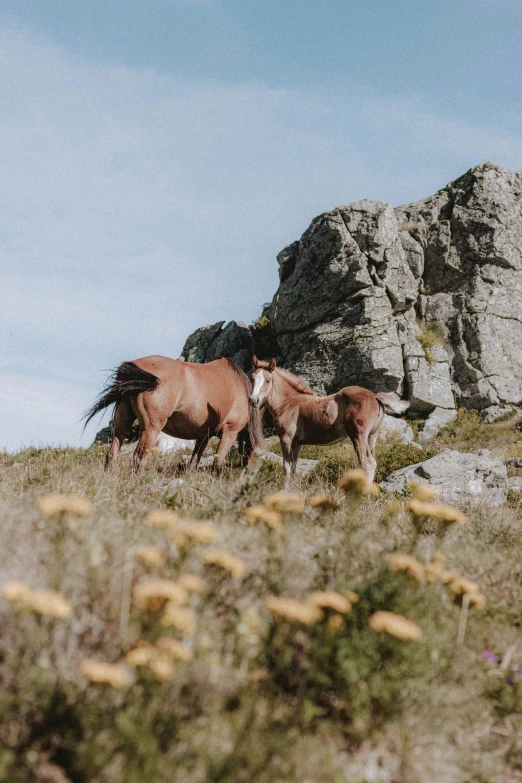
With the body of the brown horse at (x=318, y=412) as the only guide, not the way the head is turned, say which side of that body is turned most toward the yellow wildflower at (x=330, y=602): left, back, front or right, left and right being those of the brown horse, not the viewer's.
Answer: left

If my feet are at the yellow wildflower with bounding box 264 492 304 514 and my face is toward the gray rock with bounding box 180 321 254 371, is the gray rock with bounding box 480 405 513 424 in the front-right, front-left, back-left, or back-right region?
front-right

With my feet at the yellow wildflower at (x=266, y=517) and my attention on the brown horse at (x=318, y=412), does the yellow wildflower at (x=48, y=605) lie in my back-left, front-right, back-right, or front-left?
back-left

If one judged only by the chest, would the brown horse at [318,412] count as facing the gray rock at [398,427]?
no

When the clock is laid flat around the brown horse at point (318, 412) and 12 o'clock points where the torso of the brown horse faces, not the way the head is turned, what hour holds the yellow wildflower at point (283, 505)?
The yellow wildflower is roughly at 9 o'clock from the brown horse.

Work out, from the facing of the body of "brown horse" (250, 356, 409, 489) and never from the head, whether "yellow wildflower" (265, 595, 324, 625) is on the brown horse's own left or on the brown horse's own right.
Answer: on the brown horse's own left

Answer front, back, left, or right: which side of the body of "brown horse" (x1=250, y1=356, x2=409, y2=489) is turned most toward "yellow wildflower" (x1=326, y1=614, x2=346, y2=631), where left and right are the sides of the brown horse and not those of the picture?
left

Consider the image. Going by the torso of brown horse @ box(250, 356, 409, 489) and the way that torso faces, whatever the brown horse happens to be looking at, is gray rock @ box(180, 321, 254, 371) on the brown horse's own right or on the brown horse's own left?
on the brown horse's own right

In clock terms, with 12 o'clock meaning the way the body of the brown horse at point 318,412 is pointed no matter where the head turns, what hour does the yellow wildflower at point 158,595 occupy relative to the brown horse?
The yellow wildflower is roughly at 9 o'clock from the brown horse.

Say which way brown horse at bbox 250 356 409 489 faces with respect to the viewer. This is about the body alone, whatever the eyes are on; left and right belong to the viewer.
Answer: facing to the left of the viewer

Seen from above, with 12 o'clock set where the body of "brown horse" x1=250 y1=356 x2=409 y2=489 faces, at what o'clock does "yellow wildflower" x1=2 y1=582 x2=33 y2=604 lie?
The yellow wildflower is roughly at 9 o'clock from the brown horse.

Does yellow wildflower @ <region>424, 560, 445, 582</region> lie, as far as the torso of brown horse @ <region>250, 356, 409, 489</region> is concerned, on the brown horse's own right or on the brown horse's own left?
on the brown horse's own left

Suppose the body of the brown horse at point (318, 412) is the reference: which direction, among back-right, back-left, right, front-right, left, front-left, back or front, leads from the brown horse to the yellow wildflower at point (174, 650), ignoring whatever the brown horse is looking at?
left

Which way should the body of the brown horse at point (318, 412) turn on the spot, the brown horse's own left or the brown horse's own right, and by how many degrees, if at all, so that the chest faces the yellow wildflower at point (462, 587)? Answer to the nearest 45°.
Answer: approximately 90° to the brown horse's own left

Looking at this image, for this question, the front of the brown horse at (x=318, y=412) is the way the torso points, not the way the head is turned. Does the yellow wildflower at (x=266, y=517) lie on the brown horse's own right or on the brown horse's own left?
on the brown horse's own left
